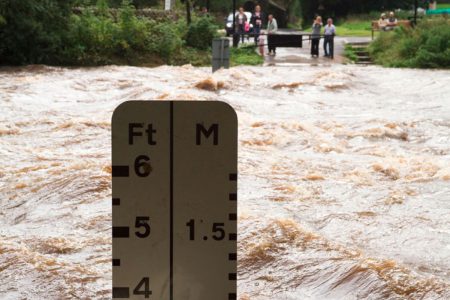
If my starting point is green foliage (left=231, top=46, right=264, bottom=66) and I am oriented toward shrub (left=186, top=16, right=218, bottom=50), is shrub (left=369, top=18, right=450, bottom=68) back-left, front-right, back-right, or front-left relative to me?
back-right

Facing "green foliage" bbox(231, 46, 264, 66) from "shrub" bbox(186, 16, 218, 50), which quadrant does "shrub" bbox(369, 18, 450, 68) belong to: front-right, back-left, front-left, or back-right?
front-left

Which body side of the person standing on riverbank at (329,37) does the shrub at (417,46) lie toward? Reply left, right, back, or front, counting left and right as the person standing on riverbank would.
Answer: left

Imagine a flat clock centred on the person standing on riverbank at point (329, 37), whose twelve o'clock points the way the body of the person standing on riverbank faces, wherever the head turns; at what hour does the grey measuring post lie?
The grey measuring post is roughly at 12 o'clock from the person standing on riverbank.

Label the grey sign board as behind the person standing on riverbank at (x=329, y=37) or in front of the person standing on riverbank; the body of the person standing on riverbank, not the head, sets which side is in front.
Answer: in front

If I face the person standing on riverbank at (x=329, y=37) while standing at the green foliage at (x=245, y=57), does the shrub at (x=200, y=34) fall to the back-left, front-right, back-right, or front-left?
back-left

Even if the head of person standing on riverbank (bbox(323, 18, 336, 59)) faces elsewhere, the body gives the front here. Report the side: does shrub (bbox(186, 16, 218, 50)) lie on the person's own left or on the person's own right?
on the person's own right

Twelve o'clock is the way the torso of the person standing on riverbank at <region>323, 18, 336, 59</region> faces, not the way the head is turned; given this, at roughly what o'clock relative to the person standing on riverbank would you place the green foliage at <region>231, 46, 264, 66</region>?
The green foliage is roughly at 2 o'clock from the person standing on riverbank.

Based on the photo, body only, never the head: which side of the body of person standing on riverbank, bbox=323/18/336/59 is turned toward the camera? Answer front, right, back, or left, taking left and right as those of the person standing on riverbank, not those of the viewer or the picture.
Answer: front

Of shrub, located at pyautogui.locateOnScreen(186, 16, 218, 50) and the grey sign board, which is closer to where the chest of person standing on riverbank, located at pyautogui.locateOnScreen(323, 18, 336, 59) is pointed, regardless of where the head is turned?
the grey sign board
